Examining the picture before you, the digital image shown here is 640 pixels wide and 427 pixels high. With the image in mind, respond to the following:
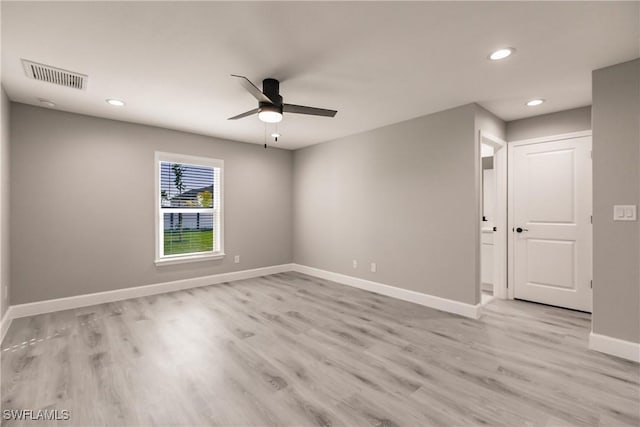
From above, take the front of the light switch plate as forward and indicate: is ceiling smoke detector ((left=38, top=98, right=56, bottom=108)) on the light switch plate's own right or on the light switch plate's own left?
on the light switch plate's own right

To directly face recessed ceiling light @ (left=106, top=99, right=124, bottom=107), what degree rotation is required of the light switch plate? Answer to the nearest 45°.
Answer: approximately 45° to its right

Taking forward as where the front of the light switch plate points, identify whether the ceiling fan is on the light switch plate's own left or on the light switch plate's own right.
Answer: on the light switch plate's own right

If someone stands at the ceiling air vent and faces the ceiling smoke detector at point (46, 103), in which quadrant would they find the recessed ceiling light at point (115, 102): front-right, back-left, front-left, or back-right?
front-right

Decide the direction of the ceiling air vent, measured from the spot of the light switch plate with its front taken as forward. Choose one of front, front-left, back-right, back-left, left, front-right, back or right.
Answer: front-right

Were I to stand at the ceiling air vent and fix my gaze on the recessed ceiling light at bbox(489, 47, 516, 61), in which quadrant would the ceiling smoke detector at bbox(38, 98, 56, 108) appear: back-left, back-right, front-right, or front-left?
back-left

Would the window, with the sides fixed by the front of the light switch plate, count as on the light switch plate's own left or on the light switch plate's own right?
on the light switch plate's own right
